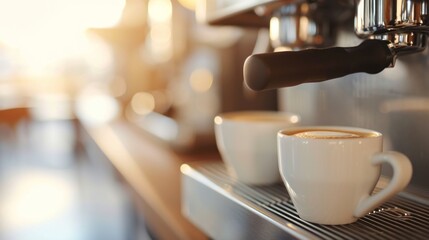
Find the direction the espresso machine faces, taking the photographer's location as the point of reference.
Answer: facing the viewer and to the left of the viewer
